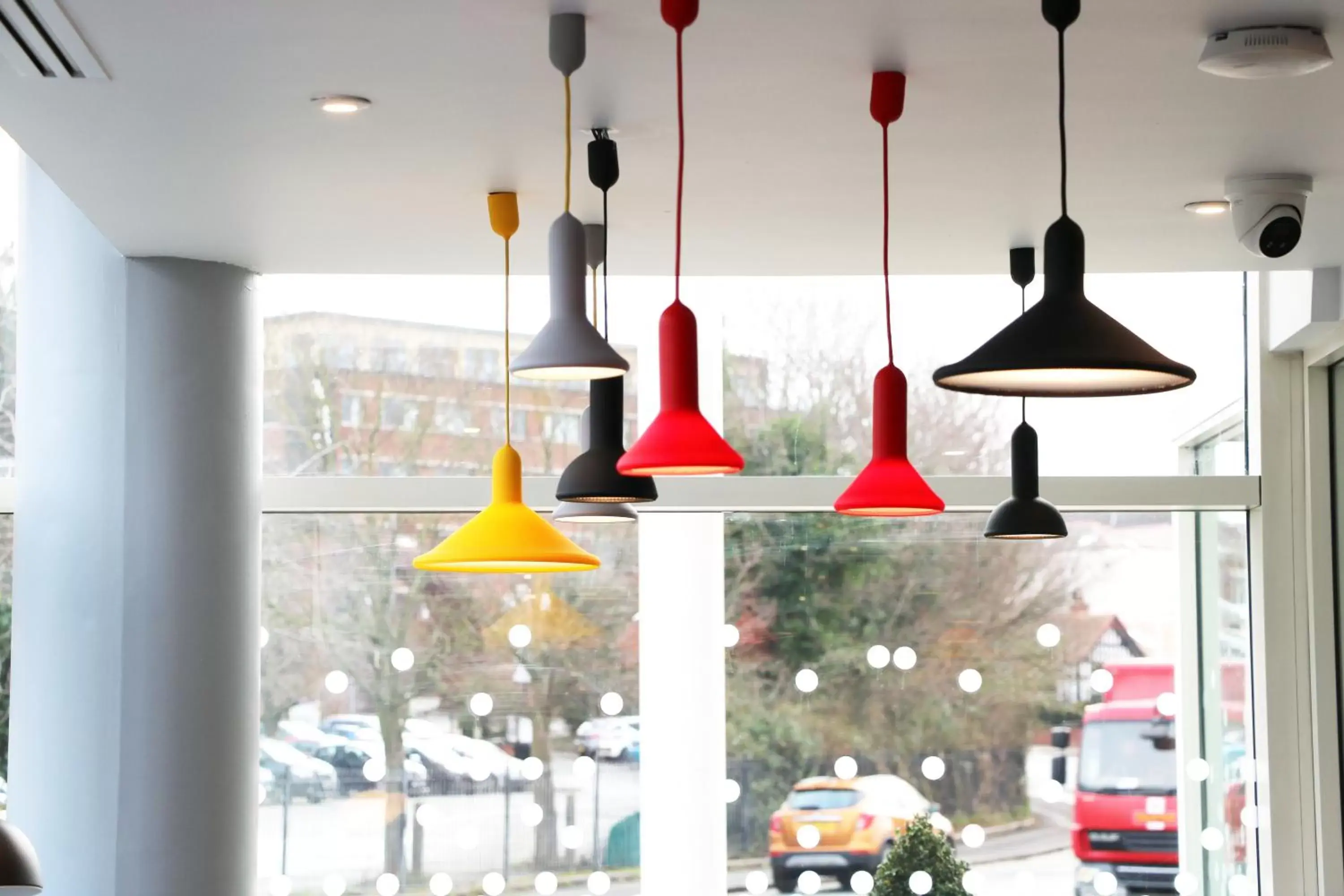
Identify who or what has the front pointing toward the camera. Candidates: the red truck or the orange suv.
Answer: the red truck

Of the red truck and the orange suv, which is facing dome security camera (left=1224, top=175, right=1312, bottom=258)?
the red truck

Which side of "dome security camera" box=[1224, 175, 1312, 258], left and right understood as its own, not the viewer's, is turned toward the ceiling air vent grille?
right

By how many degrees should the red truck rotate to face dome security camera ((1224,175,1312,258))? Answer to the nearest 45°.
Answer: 0° — it already faces it

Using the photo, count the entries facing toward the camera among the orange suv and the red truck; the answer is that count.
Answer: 1

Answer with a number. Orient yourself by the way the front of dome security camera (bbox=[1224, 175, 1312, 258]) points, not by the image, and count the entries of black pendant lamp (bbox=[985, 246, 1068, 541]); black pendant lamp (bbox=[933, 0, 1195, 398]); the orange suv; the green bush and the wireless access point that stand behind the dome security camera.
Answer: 3

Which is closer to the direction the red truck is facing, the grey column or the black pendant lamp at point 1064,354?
the black pendant lamp

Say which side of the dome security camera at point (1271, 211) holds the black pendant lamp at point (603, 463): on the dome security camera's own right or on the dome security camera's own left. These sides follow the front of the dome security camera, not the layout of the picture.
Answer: on the dome security camera's own right

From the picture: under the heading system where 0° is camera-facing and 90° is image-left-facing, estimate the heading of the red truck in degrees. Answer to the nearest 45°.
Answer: approximately 0°

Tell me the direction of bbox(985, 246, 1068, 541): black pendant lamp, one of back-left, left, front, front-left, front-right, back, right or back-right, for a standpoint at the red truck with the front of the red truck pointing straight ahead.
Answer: front

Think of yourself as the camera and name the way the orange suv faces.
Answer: facing away from the viewer and to the right of the viewer

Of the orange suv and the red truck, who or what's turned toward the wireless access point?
the red truck
